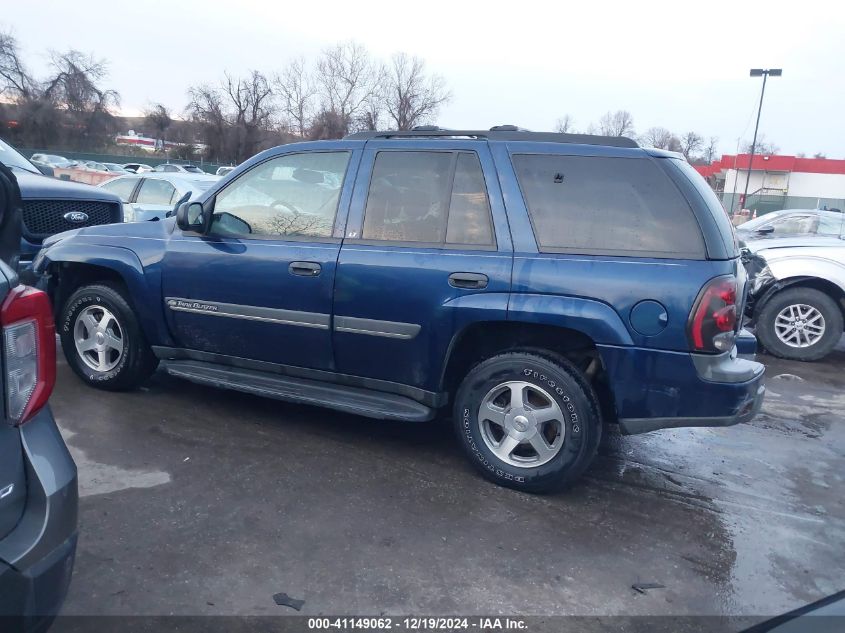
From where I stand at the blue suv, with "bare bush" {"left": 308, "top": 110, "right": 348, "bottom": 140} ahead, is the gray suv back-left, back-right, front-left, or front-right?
back-left

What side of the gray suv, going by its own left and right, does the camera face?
back

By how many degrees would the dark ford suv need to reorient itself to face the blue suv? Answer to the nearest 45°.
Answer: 0° — it already faces it

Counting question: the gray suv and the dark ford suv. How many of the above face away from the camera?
1

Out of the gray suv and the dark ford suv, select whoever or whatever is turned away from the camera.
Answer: the gray suv

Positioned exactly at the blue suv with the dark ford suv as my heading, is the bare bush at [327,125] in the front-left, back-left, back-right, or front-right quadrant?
front-right

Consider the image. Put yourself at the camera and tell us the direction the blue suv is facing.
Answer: facing away from the viewer and to the left of the viewer

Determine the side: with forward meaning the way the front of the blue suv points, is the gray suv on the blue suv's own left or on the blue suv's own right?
on the blue suv's own left

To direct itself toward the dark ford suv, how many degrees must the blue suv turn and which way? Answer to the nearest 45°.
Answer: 0° — it already faces it

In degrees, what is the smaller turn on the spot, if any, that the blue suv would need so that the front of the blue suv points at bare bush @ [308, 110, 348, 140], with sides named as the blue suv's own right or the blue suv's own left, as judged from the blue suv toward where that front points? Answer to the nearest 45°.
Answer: approximately 45° to the blue suv's own right

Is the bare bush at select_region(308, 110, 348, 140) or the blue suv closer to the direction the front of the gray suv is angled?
the bare bush

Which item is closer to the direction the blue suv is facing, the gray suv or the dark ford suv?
the dark ford suv

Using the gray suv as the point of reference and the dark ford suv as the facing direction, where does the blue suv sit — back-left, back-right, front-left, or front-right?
front-right

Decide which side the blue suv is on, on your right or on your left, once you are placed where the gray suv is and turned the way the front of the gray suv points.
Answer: on your right

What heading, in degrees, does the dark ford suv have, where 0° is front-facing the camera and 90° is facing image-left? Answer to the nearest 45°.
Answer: approximately 315°
